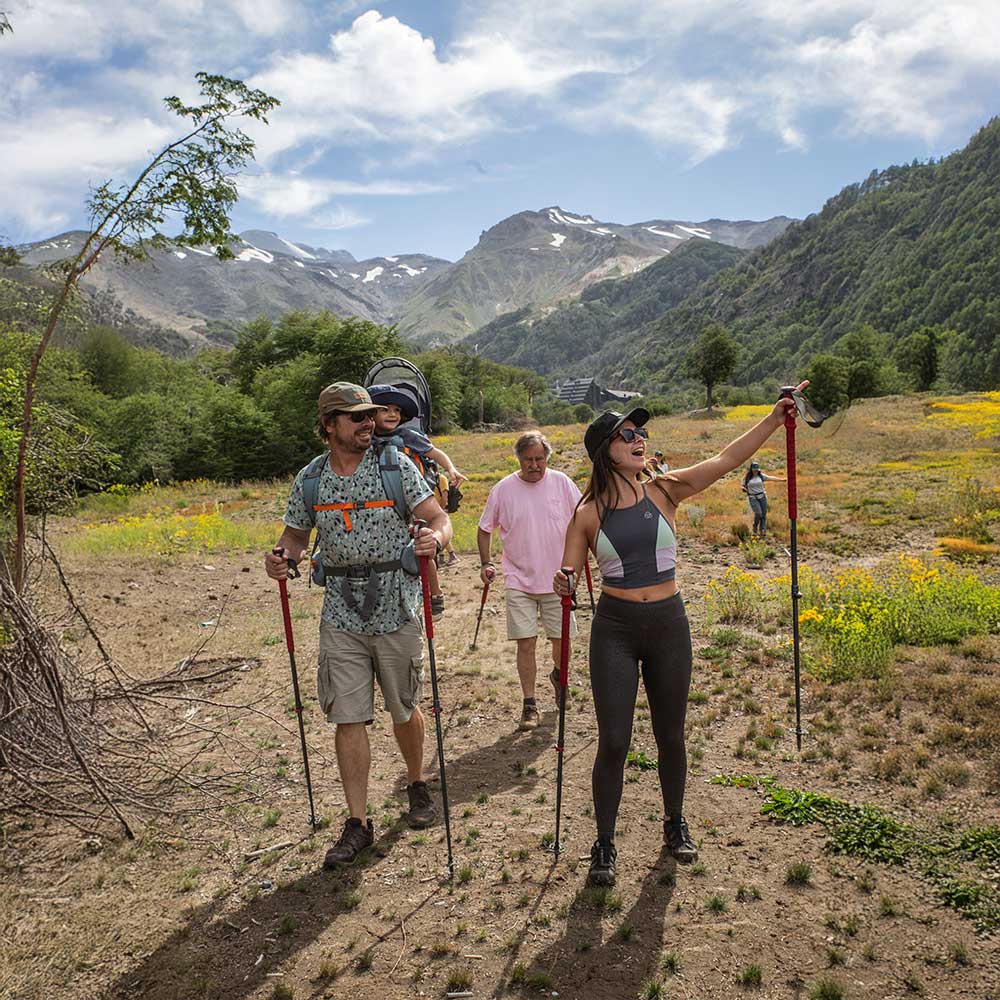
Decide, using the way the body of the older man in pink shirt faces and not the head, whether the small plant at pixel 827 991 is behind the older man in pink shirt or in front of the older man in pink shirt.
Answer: in front

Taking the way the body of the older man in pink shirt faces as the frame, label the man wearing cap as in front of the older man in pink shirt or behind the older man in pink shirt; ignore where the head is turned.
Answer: in front

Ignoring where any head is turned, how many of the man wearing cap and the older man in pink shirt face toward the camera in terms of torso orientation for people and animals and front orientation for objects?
2

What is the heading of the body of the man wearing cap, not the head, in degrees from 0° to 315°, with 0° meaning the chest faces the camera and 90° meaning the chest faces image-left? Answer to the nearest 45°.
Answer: approximately 0°

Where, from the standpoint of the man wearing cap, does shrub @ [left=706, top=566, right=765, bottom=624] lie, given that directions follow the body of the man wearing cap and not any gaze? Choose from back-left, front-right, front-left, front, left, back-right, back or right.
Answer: back-left

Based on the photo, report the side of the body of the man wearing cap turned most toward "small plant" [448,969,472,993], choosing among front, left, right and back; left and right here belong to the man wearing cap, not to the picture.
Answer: front

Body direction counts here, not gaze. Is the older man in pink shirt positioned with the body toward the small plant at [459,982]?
yes

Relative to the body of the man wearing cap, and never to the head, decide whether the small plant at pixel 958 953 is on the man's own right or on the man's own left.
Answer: on the man's own left
